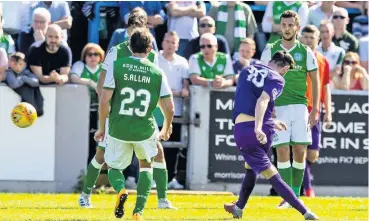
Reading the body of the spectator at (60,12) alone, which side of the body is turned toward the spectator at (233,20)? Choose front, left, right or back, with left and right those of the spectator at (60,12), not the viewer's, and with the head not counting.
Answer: left

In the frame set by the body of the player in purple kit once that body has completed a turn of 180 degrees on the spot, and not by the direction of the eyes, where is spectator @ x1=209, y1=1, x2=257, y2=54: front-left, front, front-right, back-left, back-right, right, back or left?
back-right

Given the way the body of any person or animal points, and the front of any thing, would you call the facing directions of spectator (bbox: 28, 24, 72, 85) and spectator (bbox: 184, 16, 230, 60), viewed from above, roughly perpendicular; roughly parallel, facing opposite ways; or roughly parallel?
roughly parallel

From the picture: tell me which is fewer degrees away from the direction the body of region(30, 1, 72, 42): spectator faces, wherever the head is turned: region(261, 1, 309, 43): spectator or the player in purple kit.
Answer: the player in purple kit

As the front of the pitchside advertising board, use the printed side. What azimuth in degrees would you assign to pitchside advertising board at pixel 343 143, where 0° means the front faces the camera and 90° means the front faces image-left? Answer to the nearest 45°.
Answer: approximately 0°

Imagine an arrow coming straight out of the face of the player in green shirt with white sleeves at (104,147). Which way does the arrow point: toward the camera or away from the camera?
away from the camera

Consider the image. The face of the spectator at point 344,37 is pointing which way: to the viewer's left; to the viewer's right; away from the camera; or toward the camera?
toward the camera

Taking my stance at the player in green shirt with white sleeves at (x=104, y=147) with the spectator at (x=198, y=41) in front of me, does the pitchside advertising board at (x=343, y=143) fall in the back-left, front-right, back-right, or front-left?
front-right

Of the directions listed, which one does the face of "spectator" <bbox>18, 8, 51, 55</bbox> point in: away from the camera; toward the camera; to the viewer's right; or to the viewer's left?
toward the camera

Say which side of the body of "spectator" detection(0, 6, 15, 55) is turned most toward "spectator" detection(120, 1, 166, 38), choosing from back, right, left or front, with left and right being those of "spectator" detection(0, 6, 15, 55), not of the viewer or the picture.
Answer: left

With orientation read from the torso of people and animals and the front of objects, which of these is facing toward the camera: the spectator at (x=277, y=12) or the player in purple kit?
the spectator

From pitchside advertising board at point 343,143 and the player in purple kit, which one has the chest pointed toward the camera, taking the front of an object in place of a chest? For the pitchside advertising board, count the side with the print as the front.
the pitchside advertising board

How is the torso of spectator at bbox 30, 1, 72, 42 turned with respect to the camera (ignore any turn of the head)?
toward the camera

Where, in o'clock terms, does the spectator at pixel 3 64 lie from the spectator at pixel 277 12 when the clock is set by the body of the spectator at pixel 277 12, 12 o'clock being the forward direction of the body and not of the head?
the spectator at pixel 3 64 is roughly at 2 o'clock from the spectator at pixel 277 12.
